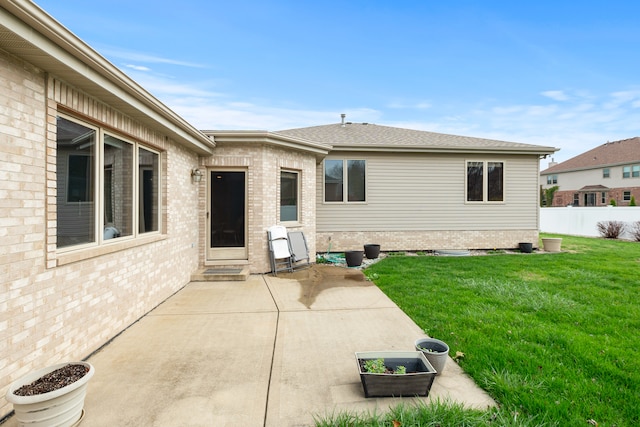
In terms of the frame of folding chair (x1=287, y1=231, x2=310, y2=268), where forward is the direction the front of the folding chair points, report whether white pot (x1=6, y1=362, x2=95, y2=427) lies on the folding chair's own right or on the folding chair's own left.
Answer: on the folding chair's own right

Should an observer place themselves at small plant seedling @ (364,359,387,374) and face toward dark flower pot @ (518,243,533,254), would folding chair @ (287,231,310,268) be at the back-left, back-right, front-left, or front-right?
front-left

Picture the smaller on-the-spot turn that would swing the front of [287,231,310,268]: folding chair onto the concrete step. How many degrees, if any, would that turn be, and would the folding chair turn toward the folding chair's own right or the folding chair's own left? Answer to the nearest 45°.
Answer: approximately 90° to the folding chair's own right

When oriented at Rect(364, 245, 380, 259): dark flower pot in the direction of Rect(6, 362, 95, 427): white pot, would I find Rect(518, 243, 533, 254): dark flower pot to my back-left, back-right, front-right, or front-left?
back-left

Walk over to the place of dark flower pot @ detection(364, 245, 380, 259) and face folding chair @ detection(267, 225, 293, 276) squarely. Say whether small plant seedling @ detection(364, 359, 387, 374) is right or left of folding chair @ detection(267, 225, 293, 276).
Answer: left

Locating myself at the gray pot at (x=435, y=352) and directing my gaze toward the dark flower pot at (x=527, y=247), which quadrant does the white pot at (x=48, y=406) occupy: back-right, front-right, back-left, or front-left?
back-left

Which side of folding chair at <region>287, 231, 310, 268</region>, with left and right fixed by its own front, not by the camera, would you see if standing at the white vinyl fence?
left

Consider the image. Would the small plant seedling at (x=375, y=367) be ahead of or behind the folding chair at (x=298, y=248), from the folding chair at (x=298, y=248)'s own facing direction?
ahead

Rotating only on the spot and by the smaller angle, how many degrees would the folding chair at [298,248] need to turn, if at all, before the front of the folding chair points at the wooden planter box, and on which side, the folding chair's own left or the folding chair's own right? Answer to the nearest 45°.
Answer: approximately 45° to the folding chair's own right

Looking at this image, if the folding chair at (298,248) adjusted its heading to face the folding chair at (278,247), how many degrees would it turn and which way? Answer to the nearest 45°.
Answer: approximately 90° to its right

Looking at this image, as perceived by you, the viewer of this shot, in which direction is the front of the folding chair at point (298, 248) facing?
facing the viewer and to the right of the viewer

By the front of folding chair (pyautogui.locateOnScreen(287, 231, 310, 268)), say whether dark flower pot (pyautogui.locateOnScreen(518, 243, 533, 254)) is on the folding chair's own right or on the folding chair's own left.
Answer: on the folding chair's own left

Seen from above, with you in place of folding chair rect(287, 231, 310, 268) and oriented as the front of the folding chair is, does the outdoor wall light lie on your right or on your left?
on your right

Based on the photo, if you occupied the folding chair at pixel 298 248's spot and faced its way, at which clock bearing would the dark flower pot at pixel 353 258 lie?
The dark flower pot is roughly at 10 o'clock from the folding chair.
